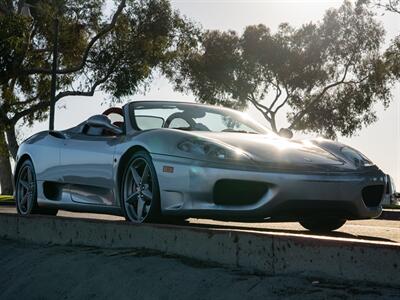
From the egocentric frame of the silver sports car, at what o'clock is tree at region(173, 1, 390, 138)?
The tree is roughly at 8 o'clock from the silver sports car.

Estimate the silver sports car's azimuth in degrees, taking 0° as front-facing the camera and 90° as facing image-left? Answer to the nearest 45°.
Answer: approximately 315°

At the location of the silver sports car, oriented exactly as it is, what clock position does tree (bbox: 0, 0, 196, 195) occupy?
The tree is roughly at 7 o'clock from the silver sports car.
